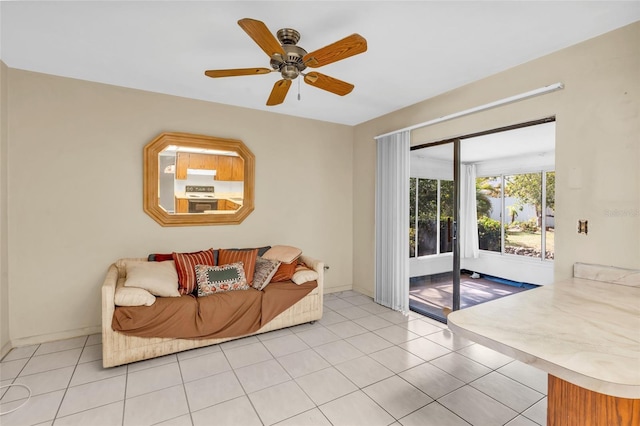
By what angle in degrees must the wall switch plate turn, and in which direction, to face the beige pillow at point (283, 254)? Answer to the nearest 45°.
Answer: approximately 90° to its right

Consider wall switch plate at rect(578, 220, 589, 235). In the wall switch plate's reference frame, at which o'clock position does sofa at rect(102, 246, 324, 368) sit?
The sofa is roughly at 2 o'clock from the wall switch plate.

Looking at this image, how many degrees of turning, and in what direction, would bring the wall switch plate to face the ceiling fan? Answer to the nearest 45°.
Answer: approximately 45° to its right

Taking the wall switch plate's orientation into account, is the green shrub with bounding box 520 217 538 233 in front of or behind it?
behind

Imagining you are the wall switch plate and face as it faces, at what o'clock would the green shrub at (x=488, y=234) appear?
The green shrub is roughly at 5 o'clock from the wall switch plate.

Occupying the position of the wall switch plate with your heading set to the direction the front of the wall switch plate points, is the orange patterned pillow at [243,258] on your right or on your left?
on your right

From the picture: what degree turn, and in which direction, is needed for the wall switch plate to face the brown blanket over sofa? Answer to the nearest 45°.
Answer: approximately 45° to its right

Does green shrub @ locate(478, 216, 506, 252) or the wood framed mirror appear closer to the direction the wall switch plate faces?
the wood framed mirror

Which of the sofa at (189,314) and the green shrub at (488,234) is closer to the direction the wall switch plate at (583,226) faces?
the sofa

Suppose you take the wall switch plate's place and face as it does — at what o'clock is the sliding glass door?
The sliding glass door is roughly at 4 o'clock from the wall switch plate.
